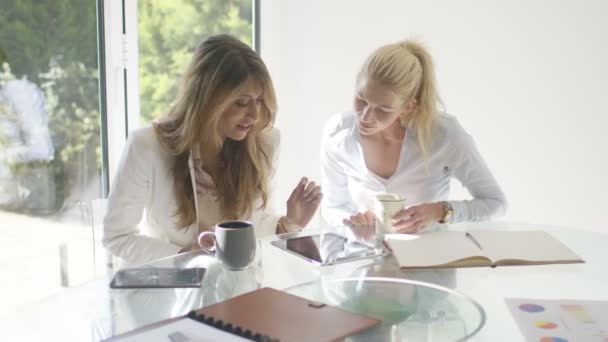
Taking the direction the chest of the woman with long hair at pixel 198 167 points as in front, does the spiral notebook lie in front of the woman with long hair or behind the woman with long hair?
in front

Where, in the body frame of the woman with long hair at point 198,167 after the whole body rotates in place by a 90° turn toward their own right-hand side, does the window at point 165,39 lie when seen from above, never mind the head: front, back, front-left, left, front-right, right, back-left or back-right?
back-right

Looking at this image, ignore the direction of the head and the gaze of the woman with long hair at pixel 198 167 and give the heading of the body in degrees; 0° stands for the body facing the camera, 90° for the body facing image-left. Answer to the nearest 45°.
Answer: approximately 315°

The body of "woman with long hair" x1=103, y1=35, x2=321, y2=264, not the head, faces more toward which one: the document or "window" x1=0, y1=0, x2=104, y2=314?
the document

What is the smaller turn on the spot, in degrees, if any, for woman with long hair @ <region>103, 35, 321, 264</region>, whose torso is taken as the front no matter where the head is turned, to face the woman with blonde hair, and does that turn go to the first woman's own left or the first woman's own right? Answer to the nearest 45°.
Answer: approximately 45° to the first woman's own left

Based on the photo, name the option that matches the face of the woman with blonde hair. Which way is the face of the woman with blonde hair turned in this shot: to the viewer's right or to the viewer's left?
to the viewer's left

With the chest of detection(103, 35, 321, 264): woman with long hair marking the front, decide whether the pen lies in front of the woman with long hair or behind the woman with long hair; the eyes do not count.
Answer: in front

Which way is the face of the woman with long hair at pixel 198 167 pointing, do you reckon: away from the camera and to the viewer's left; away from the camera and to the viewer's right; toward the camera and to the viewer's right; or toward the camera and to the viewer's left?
toward the camera and to the viewer's right

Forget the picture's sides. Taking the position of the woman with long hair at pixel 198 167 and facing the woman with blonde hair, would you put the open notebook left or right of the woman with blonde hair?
right
